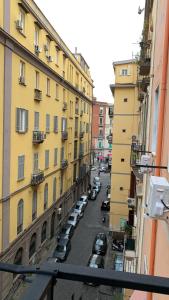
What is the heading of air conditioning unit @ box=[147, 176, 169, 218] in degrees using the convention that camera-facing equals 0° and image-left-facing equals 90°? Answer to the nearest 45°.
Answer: approximately 45°

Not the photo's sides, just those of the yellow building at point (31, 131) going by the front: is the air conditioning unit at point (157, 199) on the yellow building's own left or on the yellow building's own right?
on the yellow building's own right

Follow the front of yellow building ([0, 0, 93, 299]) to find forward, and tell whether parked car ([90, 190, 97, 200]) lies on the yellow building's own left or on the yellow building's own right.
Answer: on the yellow building's own left

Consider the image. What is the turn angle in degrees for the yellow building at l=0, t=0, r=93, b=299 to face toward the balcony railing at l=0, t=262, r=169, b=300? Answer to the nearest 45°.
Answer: approximately 90° to its right

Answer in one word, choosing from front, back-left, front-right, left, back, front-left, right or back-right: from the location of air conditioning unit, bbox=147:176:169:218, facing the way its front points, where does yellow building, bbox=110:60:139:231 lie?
back-right

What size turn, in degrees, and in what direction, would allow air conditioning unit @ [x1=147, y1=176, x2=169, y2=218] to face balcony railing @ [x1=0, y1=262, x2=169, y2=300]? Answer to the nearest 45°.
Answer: approximately 45° to its left

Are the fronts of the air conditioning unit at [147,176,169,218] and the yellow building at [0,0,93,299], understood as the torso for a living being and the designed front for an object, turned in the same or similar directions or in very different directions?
very different directions

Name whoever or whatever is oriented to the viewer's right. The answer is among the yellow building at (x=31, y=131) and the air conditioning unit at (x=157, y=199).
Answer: the yellow building

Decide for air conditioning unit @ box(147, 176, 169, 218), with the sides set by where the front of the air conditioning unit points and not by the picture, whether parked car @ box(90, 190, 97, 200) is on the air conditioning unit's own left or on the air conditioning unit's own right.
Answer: on the air conditioning unit's own right

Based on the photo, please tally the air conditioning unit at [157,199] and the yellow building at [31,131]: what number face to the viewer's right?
1

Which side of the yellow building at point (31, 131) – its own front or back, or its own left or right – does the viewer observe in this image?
right
